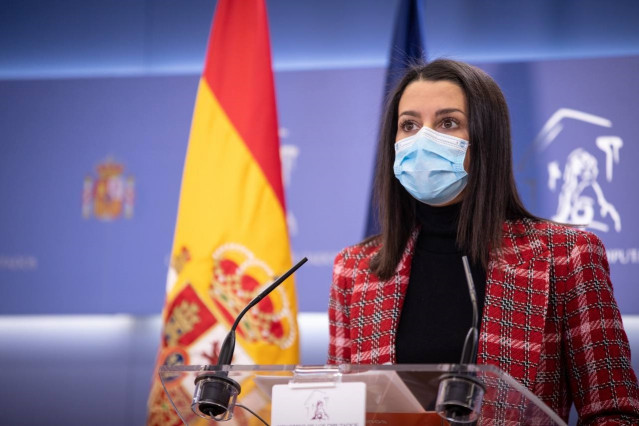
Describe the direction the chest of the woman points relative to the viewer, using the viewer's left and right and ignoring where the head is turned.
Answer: facing the viewer and to the left of the viewer

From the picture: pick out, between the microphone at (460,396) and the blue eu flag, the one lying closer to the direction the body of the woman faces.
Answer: the microphone

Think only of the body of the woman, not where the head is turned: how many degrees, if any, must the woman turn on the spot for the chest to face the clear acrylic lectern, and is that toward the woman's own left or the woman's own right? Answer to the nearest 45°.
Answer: approximately 45° to the woman's own left

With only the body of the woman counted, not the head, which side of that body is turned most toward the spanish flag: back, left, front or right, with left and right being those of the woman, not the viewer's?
right
